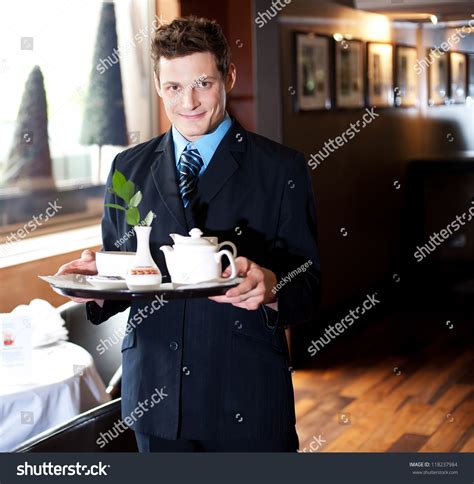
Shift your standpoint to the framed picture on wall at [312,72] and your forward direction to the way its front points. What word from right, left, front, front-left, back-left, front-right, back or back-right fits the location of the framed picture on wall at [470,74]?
left

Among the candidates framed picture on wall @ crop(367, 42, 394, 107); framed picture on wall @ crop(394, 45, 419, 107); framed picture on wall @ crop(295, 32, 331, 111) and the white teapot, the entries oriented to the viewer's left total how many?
1

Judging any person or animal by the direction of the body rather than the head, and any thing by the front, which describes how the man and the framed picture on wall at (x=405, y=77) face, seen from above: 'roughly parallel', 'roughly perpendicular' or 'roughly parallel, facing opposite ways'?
roughly perpendicular

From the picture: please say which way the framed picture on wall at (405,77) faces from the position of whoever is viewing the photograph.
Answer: facing the viewer and to the right of the viewer

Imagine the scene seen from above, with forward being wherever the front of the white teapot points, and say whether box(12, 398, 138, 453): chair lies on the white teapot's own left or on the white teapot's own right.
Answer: on the white teapot's own right

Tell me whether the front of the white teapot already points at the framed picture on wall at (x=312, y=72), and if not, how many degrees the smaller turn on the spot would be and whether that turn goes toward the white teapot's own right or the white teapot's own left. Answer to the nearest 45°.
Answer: approximately 90° to the white teapot's own right

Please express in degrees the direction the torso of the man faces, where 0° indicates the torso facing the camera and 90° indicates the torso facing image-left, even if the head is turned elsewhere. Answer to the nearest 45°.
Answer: approximately 45°

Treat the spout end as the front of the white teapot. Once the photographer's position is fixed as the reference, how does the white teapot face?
facing to the left of the viewer
